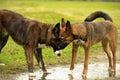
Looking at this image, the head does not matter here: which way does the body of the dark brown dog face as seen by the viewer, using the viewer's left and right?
facing to the right of the viewer

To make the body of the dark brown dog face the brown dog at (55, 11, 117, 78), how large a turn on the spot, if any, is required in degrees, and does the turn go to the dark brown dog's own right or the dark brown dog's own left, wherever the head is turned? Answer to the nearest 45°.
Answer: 0° — it already faces it
